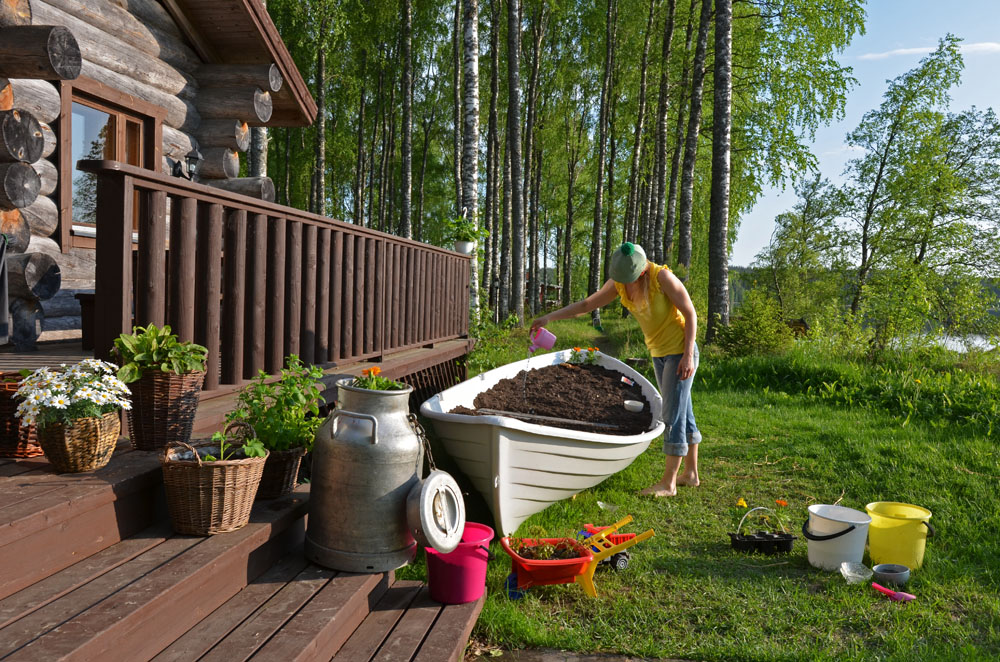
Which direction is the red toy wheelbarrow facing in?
to the viewer's left

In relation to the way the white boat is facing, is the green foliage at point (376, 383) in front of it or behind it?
in front

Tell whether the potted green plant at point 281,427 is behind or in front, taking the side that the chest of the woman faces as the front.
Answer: in front

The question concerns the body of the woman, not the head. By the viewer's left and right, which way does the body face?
facing the viewer and to the left of the viewer

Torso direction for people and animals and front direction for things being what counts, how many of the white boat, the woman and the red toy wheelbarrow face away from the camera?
0

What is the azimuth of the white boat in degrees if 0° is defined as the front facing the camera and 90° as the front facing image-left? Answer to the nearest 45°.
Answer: approximately 45°

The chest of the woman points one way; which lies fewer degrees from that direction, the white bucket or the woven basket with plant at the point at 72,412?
the woven basket with plant

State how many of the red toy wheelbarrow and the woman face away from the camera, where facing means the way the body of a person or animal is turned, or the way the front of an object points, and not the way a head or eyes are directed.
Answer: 0

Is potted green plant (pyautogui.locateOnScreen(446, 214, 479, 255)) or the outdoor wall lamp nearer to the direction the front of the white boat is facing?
the outdoor wall lamp
